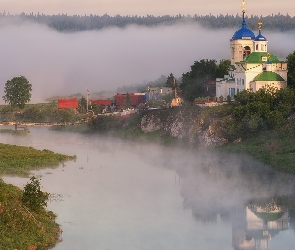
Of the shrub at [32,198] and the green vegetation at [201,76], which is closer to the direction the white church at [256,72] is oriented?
the green vegetation

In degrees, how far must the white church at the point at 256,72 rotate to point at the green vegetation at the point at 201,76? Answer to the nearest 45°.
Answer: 0° — it already faces it

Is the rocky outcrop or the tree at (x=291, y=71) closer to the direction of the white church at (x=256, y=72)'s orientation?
the rocky outcrop

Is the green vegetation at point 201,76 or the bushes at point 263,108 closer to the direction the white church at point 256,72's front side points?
the green vegetation

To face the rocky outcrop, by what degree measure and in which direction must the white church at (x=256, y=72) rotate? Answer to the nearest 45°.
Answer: approximately 45° to its left

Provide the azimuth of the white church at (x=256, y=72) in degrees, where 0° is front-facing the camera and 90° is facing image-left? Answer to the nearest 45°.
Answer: approximately 135°
